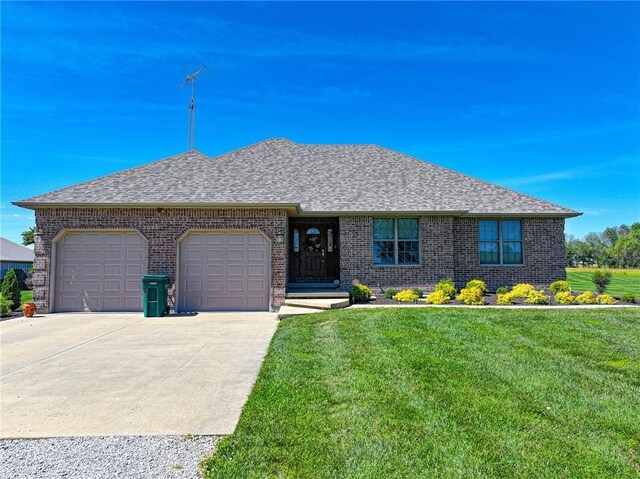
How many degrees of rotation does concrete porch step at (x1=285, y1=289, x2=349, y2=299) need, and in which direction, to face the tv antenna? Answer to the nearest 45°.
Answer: approximately 135° to its right

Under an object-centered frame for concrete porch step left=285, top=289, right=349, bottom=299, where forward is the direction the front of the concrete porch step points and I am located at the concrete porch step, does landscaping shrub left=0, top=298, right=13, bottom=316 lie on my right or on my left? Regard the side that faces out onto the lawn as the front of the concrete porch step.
on my right

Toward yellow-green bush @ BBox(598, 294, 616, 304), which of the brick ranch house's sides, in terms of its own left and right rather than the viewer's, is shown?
left

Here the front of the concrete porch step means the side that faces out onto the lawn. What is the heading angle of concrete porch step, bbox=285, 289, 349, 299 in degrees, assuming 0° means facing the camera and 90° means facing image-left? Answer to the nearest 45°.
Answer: approximately 0°

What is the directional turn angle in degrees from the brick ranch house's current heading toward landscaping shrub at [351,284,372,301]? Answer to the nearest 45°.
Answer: approximately 45° to its left

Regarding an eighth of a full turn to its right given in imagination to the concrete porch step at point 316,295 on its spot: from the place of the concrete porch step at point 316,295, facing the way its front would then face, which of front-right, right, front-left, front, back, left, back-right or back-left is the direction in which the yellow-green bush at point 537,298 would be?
back-left

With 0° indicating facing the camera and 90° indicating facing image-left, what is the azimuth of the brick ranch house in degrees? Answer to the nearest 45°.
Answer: approximately 0°

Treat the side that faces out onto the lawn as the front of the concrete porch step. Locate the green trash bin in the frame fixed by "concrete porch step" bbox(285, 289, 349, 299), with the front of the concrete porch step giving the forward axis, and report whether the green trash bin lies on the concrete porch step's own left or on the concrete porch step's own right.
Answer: on the concrete porch step's own right

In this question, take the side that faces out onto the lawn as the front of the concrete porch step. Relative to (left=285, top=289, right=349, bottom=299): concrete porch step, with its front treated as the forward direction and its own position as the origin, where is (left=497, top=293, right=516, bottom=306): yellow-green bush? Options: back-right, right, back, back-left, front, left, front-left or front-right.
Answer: left

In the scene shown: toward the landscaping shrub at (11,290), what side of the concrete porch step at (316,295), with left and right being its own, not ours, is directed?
right

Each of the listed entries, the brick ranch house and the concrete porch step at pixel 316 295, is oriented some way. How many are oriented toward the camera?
2

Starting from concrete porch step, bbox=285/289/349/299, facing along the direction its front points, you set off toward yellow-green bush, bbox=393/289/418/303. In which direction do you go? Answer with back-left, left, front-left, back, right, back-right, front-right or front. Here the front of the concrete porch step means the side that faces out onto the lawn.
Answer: left
